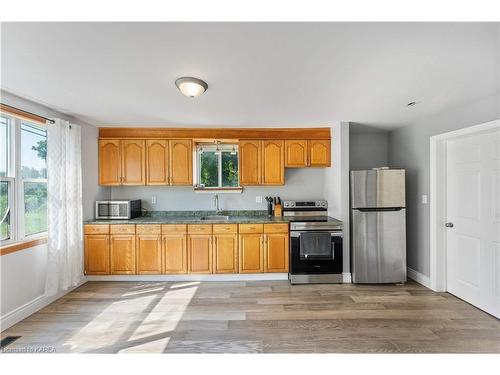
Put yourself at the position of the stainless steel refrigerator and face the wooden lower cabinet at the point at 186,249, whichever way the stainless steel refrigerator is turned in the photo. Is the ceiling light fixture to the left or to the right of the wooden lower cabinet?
left

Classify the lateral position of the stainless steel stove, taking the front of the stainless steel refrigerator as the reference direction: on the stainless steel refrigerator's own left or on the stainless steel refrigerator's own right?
on the stainless steel refrigerator's own right

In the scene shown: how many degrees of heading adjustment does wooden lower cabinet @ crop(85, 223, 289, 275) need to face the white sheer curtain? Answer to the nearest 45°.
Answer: approximately 90° to its right

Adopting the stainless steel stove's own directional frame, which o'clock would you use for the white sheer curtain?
The white sheer curtain is roughly at 2 o'clock from the stainless steel stove.

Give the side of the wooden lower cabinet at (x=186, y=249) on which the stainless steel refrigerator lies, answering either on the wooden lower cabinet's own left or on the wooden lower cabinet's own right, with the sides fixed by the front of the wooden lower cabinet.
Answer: on the wooden lower cabinet's own left

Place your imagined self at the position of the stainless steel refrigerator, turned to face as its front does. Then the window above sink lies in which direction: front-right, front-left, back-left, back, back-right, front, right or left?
right

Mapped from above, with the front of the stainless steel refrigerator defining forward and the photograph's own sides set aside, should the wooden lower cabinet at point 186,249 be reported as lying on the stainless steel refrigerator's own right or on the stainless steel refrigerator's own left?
on the stainless steel refrigerator's own right

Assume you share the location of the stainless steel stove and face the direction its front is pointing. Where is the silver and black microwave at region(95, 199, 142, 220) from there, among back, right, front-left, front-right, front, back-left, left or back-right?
right

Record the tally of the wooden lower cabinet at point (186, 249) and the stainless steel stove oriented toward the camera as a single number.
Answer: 2

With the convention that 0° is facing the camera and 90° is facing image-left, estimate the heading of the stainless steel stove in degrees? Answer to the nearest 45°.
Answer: approximately 0°

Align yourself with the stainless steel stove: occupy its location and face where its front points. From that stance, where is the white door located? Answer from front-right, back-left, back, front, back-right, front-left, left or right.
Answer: left
